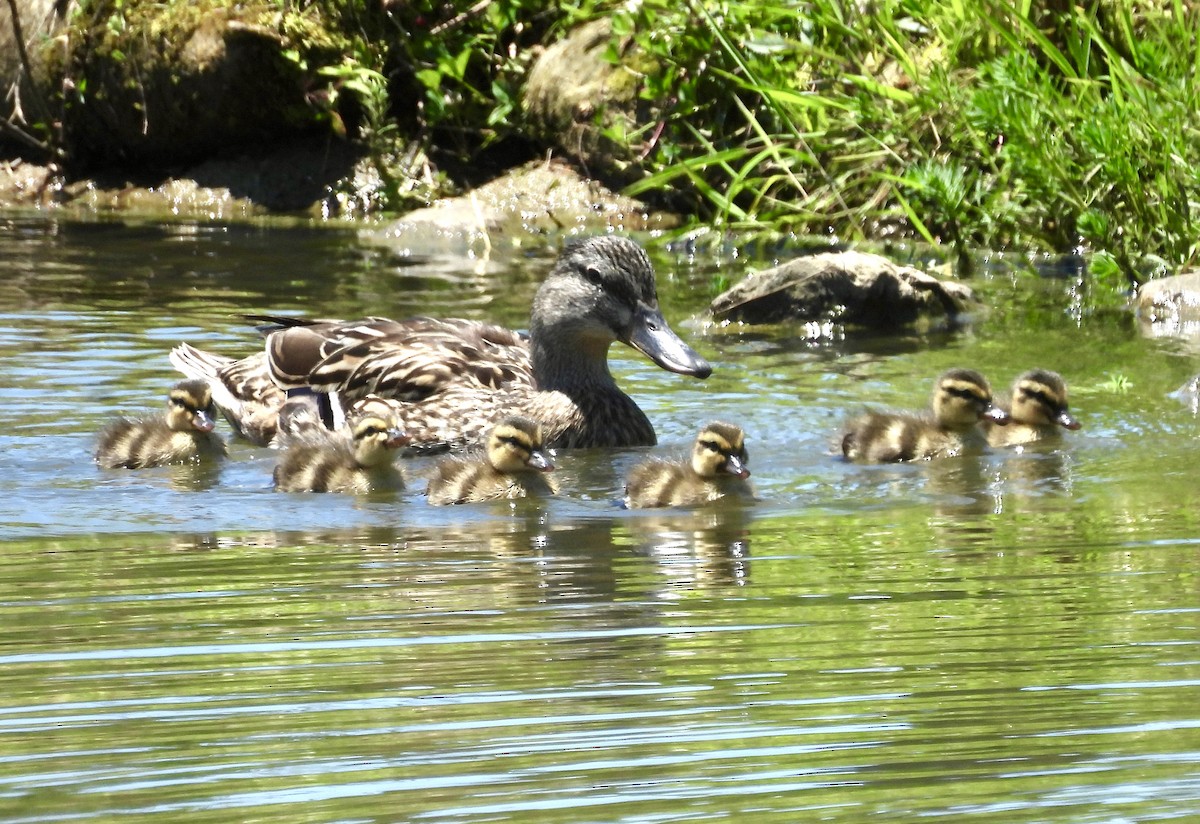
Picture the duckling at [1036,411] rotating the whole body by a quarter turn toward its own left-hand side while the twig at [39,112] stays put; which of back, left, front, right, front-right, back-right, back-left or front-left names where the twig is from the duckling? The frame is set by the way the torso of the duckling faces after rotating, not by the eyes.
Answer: front-left

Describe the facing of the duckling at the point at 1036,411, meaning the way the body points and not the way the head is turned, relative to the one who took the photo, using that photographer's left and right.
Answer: facing to the right of the viewer

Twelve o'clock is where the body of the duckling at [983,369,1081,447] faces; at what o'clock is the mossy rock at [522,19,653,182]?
The mossy rock is roughly at 8 o'clock from the duckling.

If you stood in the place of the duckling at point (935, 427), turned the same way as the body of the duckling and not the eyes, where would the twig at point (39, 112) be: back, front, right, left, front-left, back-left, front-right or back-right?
back-left

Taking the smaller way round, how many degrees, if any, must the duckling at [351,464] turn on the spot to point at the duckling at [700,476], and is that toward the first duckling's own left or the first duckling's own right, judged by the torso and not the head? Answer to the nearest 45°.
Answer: approximately 45° to the first duckling's own right

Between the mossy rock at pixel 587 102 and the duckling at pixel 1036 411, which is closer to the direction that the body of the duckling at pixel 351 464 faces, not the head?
the duckling

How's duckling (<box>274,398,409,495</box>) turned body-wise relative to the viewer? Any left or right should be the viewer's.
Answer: facing to the right of the viewer

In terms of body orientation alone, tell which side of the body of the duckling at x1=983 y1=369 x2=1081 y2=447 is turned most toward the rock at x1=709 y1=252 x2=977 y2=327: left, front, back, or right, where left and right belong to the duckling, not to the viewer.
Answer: left

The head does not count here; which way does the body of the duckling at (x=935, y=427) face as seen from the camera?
to the viewer's right

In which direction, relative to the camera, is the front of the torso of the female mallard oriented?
to the viewer's right

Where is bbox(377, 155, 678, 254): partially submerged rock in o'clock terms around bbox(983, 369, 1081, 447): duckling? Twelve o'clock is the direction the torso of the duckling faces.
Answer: The partially submerged rock is roughly at 8 o'clock from the duckling.

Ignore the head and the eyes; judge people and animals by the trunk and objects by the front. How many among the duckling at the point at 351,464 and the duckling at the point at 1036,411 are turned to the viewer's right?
2

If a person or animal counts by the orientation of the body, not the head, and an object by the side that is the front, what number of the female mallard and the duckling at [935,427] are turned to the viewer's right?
2

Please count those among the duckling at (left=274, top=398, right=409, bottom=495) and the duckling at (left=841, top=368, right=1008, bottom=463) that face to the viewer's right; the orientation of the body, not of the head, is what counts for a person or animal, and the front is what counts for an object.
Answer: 2
